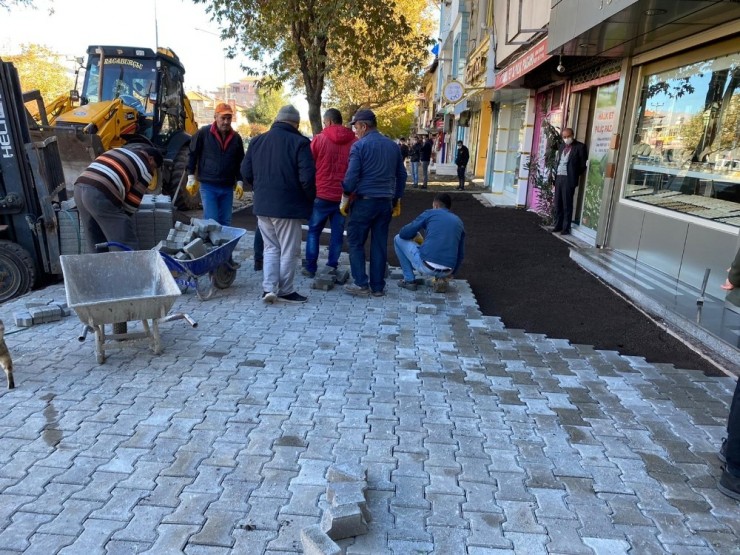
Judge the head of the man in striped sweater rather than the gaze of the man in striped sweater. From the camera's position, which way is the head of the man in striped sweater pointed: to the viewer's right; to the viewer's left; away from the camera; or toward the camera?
to the viewer's right

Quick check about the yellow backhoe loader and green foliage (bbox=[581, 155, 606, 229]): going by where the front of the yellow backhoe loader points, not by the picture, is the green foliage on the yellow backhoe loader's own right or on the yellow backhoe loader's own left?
on the yellow backhoe loader's own left

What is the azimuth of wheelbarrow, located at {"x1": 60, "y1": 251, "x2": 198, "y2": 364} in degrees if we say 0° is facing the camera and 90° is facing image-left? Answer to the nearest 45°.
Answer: approximately 180°

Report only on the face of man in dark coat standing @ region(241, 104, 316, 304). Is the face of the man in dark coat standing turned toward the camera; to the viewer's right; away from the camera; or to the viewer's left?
away from the camera

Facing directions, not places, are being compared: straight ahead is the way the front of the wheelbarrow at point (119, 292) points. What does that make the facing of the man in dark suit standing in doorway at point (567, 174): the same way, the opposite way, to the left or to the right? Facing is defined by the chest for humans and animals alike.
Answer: to the left

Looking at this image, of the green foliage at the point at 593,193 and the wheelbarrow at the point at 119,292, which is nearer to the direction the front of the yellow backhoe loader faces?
the wheelbarrow

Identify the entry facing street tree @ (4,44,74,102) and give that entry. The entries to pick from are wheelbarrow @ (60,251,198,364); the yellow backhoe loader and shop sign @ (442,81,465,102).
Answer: the wheelbarrow

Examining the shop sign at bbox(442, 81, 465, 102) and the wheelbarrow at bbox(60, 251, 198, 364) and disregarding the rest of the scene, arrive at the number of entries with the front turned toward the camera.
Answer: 1

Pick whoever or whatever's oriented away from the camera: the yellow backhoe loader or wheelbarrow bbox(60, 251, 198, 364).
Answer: the wheelbarrow

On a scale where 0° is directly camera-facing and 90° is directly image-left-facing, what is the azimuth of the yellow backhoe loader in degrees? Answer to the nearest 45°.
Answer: approximately 45°
